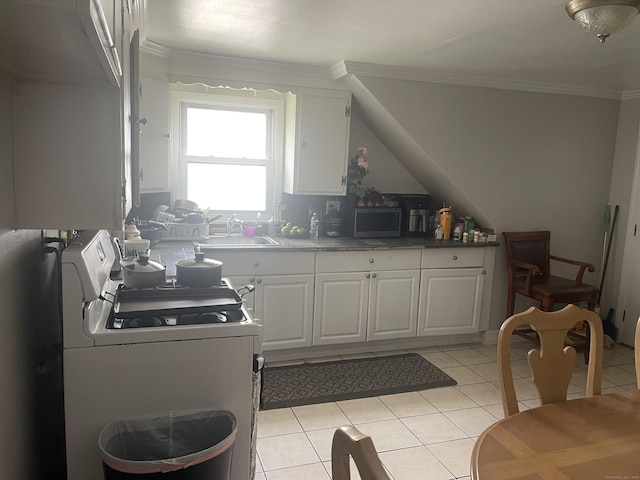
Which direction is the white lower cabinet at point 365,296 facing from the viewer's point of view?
toward the camera

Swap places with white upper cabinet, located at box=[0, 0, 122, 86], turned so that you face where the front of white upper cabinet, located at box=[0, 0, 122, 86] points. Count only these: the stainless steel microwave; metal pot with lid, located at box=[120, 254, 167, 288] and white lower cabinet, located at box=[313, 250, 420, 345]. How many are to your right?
0

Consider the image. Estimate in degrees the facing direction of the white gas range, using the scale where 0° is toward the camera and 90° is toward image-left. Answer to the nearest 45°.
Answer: approximately 270°

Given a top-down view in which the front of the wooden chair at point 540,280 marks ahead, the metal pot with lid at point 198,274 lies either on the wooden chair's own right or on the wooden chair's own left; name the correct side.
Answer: on the wooden chair's own right

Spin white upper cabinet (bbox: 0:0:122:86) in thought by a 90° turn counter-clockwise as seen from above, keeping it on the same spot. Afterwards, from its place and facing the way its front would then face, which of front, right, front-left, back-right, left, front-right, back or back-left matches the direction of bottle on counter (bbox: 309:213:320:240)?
front-right

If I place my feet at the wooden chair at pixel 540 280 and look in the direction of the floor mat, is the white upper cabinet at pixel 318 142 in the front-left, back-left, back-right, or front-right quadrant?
front-right

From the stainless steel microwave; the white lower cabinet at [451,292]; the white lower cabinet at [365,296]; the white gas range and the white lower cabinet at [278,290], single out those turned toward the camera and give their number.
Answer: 4

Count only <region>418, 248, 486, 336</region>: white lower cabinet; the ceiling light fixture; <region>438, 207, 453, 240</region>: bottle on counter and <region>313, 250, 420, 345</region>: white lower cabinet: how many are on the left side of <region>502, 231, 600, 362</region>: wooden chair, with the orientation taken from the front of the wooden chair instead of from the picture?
0

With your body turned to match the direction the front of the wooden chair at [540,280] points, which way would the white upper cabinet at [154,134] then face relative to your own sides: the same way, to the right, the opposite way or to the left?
the same way

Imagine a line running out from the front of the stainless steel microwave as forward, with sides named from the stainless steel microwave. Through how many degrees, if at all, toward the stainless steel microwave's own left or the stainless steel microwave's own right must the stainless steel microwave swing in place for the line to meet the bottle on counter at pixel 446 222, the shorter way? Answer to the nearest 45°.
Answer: approximately 90° to the stainless steel microwave's own left

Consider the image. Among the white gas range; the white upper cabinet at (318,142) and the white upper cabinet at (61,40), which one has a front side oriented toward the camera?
the white upper cabinet at (318,142)

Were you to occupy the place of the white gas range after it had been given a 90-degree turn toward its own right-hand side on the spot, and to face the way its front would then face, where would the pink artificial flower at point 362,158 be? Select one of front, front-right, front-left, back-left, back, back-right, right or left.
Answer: back-left

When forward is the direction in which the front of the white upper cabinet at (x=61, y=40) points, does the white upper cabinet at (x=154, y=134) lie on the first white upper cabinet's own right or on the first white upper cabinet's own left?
on the first white upper cabinet's own left

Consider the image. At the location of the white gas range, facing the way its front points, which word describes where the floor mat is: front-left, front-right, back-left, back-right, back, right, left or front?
front-left

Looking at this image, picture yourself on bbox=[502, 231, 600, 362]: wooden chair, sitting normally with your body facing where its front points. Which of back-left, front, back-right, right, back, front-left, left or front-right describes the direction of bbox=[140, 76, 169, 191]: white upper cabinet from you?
right

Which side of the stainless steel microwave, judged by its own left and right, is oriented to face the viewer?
front

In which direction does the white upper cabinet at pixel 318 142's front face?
toward the camera
